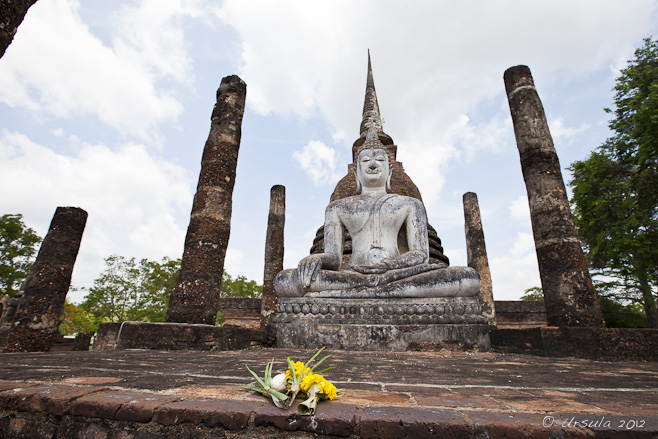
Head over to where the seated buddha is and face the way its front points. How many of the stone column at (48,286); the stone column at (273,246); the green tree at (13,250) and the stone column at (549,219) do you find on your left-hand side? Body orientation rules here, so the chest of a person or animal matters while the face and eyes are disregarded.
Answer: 1

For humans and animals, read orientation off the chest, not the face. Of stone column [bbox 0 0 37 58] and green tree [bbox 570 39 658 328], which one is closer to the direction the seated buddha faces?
the stone column

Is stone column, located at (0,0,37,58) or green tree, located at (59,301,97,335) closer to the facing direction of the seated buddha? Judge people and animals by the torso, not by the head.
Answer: the stone column

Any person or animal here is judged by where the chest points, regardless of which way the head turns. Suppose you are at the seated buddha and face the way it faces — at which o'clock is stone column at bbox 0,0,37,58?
The stone column is roughly at 1 o'clock from the seated buddha.

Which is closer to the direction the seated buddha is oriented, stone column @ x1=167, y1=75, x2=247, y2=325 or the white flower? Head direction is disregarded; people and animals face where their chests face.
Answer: the white flower

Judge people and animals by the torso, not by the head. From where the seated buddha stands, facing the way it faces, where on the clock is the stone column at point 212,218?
The stone column is roughly at 3 o'clock from the seated buddha.

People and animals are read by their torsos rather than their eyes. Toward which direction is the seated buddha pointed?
toward the camera

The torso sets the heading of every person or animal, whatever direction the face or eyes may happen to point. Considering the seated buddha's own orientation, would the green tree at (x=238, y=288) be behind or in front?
behind

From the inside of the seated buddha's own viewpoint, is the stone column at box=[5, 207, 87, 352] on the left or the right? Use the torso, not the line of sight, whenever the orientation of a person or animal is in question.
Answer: on its right

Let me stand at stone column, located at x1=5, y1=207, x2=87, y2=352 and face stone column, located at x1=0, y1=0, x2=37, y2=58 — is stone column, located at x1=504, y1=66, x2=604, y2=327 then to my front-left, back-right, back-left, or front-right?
front-left

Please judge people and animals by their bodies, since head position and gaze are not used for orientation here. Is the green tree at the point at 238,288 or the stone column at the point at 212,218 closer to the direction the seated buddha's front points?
the stone column

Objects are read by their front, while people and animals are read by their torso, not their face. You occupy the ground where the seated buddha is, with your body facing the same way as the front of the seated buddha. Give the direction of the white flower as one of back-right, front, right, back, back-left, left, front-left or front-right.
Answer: front

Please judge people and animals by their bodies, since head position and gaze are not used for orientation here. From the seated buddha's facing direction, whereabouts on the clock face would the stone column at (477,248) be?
The stone column is roughly at 7 o'clock from the seated buddha.

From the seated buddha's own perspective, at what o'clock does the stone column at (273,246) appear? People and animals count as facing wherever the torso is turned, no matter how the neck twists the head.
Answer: The stone column is roughly at 5 o'clock from the seated buddha.

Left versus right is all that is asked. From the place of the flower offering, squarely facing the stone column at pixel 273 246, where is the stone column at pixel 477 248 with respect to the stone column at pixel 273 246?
right

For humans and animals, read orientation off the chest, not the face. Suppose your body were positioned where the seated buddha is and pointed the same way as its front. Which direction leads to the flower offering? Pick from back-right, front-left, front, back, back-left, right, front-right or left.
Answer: front

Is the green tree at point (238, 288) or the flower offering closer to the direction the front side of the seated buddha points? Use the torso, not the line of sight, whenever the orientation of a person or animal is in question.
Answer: the flower offering

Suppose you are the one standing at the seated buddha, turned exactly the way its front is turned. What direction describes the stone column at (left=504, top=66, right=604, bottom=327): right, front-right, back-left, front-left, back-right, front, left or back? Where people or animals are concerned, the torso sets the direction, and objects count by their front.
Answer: left

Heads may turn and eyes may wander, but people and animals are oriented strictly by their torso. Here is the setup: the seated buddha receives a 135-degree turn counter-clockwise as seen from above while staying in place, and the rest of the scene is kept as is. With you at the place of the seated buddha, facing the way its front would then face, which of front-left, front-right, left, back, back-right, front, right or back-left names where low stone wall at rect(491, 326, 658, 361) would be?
right
